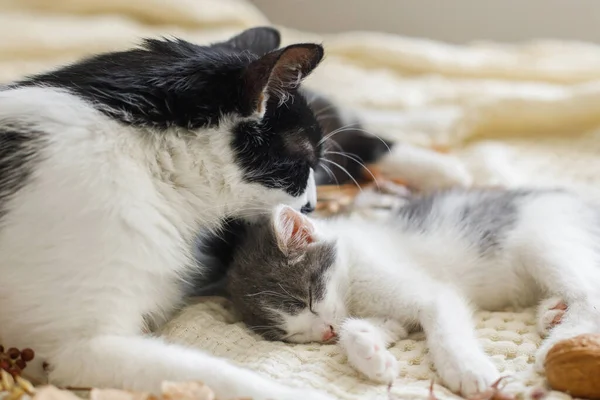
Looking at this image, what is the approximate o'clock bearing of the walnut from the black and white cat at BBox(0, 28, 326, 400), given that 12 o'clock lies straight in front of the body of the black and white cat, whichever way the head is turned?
The walnut is roughly at 1 o'clock from the black and white cat.

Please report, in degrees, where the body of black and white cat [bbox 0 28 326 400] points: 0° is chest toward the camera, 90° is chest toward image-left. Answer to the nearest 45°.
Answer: approximately 270°
